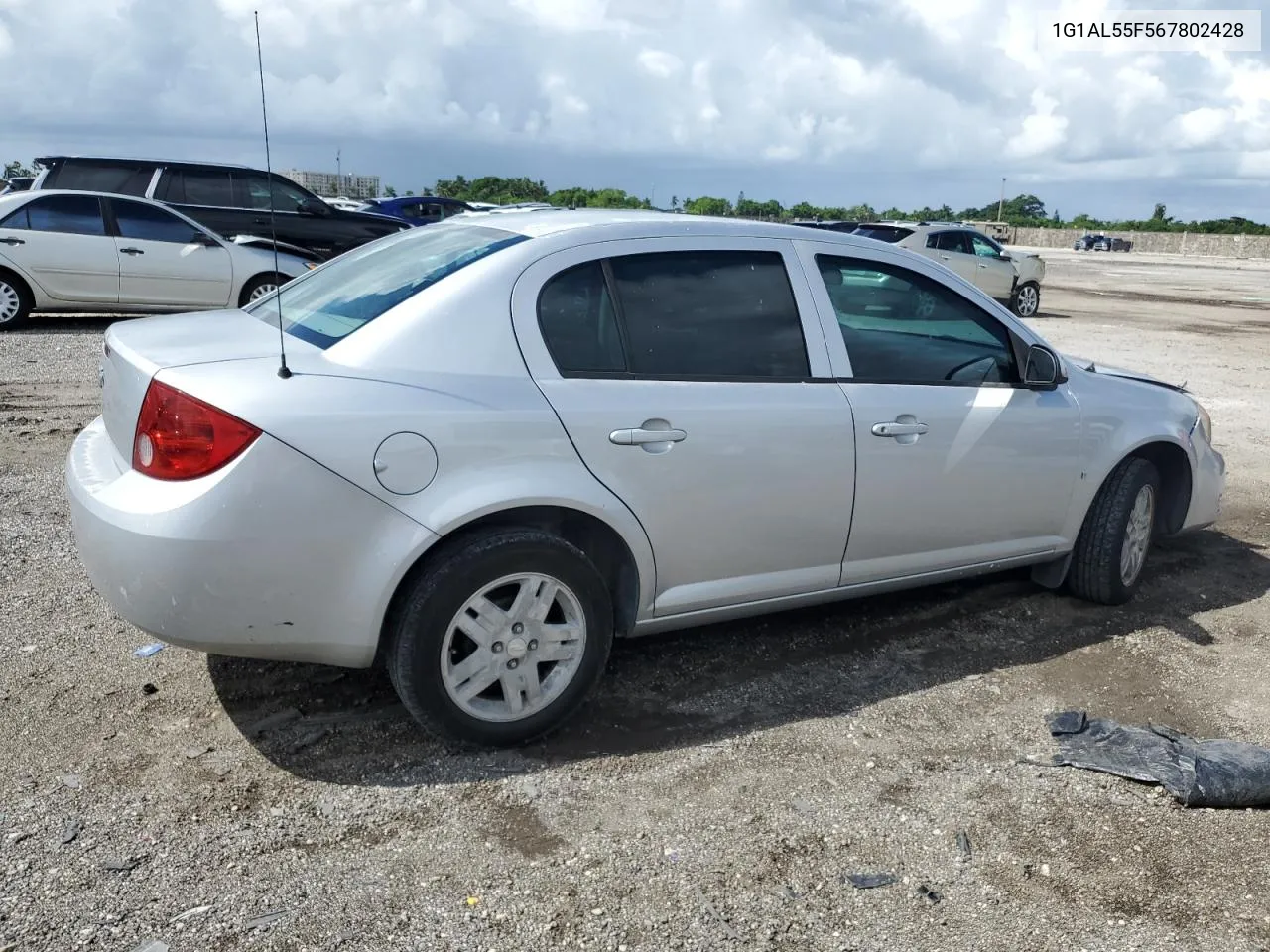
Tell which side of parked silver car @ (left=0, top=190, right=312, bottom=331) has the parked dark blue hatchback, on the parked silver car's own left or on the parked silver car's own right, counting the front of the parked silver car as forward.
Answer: on the parked silver car's own left

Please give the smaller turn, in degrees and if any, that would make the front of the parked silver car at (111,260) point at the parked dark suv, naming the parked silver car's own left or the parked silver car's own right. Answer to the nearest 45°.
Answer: approximately 45° to the parked silver car's own left

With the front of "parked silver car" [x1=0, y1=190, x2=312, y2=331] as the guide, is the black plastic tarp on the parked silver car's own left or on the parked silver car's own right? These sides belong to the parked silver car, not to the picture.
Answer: on the parked silver car's own right

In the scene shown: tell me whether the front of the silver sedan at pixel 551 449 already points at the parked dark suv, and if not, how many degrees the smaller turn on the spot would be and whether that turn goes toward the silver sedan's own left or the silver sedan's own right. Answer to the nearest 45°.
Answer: approximately 90° to the silver sedan's own left

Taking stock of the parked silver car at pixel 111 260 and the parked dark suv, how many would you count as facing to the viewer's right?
2

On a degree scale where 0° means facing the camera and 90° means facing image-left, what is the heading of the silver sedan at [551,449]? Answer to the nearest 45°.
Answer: approximately 225°

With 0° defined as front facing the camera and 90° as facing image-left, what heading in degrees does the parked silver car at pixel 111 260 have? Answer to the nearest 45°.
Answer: approximately 270°

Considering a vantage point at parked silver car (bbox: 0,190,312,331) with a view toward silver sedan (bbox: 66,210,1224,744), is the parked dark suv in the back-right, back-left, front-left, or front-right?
back-left

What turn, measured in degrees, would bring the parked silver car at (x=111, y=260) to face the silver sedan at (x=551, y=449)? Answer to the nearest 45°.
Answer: approximately 90° to its right

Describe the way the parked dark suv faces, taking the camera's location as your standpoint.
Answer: facing to the right of the viewer

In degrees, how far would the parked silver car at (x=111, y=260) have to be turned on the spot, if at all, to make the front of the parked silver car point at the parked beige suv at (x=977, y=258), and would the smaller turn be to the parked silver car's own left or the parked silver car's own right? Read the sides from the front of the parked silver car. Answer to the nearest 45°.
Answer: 0° — it already faces it
